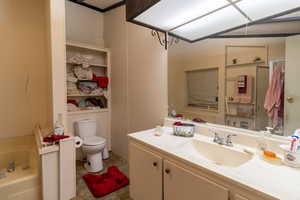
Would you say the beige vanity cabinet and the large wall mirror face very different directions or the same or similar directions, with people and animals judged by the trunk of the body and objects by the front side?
same or similar directions

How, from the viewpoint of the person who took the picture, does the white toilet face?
facing the viewer and to the right of the viewer

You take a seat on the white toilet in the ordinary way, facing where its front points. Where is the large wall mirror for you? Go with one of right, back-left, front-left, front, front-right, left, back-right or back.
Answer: front

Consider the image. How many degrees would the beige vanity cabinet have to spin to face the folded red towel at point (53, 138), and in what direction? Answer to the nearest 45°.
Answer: approximately 45° to its right

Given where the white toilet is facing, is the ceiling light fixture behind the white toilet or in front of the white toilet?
in front

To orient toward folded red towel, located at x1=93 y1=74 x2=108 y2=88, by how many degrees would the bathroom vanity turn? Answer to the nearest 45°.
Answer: approximately 90° to its right

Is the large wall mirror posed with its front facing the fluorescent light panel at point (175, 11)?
yes

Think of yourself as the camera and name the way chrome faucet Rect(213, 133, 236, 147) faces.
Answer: facing the viewer and to the left of the viewer

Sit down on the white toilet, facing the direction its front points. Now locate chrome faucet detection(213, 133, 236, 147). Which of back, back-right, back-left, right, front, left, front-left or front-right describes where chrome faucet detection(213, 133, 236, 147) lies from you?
front

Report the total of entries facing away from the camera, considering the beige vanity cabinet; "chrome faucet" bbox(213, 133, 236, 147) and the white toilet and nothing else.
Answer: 0

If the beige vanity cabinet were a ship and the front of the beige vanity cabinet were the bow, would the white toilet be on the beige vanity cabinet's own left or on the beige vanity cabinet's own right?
on the beige vanity cabinet's own right

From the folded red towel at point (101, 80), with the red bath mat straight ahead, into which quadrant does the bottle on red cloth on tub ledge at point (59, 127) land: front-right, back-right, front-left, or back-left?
front-right
